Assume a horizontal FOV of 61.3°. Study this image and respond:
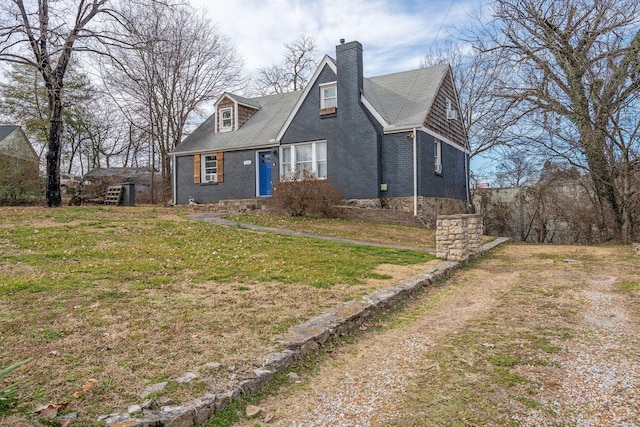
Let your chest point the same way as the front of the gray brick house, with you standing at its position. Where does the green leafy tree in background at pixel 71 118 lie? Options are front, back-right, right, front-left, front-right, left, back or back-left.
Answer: right

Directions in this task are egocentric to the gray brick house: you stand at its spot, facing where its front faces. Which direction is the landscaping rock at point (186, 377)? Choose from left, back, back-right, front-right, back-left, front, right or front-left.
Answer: front-left

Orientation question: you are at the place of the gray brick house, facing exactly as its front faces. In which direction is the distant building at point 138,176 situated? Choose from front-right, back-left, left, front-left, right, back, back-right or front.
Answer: right

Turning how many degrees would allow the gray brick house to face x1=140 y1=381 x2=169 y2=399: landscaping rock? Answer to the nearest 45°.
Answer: approximately 45° to its left

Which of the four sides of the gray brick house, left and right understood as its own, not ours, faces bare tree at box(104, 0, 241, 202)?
right

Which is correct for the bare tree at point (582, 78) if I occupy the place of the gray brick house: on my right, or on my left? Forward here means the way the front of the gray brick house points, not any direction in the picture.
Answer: on my left

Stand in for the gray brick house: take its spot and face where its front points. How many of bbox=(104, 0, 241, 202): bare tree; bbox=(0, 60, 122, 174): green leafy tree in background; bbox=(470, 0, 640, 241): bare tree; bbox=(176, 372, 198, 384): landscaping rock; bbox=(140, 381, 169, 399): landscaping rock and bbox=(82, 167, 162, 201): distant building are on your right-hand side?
3

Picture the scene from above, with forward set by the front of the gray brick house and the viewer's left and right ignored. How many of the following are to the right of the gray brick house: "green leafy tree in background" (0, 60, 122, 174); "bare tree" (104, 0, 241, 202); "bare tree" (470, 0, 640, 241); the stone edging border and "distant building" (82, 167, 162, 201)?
3

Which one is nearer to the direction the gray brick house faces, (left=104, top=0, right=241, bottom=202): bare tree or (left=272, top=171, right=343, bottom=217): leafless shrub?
the leafless shrub

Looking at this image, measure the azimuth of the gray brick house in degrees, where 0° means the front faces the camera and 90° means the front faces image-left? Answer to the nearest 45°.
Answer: approximately 45°
